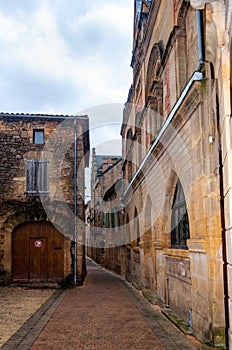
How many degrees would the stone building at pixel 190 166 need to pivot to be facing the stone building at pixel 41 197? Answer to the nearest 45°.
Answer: approximately 45° to its right

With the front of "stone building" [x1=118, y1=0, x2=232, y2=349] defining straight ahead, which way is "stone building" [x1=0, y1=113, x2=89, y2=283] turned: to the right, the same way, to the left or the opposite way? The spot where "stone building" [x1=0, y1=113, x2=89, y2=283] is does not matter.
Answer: to the left

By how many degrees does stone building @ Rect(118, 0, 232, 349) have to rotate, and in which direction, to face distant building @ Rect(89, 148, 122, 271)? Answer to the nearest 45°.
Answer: approximately 90° to its right

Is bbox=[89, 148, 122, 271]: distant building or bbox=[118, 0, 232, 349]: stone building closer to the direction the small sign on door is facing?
the stone building

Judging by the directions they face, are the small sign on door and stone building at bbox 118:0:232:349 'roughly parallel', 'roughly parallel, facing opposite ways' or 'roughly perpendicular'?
roughly perpendicular

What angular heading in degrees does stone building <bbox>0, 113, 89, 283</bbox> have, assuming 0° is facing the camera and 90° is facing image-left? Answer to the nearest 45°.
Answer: approximately 0°

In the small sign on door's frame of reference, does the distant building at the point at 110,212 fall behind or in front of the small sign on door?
behind

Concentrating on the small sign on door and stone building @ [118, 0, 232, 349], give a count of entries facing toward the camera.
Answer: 1

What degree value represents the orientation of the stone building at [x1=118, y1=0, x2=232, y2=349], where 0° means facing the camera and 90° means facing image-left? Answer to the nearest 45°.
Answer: approximately 90°

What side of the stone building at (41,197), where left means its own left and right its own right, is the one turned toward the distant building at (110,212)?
back
